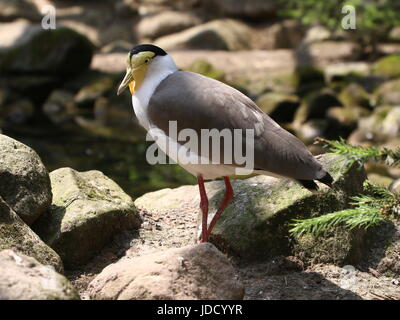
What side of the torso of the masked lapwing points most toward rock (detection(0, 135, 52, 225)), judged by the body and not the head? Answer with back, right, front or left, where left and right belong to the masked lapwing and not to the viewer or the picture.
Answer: front

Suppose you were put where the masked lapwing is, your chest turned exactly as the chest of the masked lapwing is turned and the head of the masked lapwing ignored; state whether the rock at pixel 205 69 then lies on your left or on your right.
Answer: on your right

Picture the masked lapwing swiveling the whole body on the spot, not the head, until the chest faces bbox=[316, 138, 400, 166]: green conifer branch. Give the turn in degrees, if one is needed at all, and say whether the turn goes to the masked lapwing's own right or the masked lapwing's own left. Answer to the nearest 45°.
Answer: approximately 135° to the masked lapwing's own left

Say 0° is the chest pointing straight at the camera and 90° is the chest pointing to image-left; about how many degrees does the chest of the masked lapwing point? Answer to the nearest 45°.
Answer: approximately 90°

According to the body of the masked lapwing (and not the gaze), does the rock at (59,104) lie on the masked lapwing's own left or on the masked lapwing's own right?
on the masked lapwing's own right

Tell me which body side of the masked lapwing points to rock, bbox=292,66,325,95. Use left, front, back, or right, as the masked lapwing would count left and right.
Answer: right

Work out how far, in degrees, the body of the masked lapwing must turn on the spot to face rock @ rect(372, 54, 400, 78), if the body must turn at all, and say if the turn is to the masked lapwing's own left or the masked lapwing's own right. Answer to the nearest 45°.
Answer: approximately 90° to the masked lapwing's own right

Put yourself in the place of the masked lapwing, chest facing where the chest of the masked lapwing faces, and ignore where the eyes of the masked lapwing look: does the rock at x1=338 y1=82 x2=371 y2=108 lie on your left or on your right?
on your right

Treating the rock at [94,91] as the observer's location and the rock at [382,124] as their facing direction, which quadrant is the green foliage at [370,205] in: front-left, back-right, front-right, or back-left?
front-right

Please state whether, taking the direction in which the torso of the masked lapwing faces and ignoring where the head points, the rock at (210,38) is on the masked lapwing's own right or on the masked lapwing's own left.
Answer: on the masked lapwing's own right
